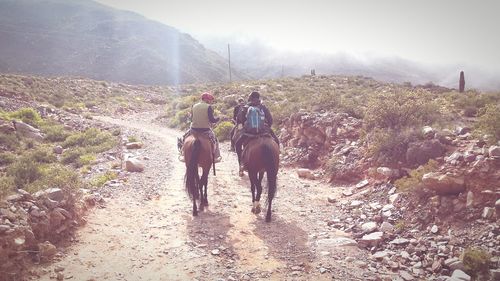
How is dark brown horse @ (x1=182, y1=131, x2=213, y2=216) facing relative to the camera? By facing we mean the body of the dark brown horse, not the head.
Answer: away from the camera

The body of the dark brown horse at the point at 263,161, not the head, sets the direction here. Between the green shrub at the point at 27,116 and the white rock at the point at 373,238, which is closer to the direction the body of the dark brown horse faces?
the green shrub

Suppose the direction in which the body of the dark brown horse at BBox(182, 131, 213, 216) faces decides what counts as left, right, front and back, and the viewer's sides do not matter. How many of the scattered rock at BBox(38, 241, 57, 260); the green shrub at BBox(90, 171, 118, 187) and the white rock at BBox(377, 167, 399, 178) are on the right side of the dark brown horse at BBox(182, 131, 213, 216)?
1

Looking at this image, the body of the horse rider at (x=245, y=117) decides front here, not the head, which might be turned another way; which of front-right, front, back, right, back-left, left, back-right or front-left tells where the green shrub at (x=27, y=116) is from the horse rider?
front-left

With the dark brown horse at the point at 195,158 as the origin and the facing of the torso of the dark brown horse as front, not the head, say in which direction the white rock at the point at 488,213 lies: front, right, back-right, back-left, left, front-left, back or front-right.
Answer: back-right

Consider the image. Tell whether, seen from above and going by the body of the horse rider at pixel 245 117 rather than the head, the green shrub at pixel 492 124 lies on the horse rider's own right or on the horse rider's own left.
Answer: on the horse rider's own right

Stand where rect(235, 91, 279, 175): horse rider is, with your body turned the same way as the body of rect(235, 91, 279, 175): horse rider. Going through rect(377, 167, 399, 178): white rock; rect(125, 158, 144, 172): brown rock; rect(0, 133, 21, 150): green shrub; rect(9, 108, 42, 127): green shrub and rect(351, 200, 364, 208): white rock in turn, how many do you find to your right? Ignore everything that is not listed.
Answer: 2

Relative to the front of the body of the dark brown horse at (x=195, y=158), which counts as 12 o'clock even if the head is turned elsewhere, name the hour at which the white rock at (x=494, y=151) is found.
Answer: The white rock is roughly at 4 o'clock from the dark brown horse.

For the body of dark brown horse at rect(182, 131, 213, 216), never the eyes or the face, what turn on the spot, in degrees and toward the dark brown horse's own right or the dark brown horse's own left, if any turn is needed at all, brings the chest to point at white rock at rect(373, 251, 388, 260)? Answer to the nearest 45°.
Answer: approximately 135° to the dark brown horse's own right

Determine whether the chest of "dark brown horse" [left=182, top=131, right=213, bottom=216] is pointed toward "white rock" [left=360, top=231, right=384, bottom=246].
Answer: no

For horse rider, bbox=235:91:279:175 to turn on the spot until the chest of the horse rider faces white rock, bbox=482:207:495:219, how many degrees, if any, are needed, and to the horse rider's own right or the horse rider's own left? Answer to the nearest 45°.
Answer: approximately 135° to the horse rider's own right

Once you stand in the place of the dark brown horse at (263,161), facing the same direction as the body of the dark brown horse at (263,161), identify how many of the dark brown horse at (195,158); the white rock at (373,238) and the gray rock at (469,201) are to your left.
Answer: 1

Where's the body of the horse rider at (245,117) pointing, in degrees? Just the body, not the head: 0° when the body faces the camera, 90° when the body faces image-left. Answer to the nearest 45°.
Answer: approximately 180°

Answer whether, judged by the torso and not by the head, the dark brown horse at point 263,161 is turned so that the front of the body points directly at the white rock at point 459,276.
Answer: no

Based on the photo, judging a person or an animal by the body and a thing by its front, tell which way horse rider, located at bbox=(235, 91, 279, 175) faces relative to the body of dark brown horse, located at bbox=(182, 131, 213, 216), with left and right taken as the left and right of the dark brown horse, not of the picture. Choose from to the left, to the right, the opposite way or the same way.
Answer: the same way

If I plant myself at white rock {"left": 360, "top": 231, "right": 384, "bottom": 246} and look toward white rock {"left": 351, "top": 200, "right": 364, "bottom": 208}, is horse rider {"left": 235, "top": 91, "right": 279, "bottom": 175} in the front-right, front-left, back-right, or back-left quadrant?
front-left

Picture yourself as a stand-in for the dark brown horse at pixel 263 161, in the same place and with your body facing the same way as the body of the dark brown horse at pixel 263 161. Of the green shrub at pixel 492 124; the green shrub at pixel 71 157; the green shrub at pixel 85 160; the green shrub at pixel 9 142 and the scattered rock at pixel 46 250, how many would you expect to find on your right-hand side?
1

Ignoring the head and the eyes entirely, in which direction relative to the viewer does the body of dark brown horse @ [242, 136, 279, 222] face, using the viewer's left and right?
facing away from the viewer

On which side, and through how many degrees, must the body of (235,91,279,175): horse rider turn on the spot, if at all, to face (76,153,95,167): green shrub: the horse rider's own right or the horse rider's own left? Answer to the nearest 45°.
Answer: approximately 45° to the horse rider's own left

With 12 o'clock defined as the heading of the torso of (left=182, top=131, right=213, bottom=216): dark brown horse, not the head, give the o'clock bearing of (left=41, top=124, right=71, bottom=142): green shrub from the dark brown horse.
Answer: The green shrub is roughly at 11 o'clock from the dark brown horse.
